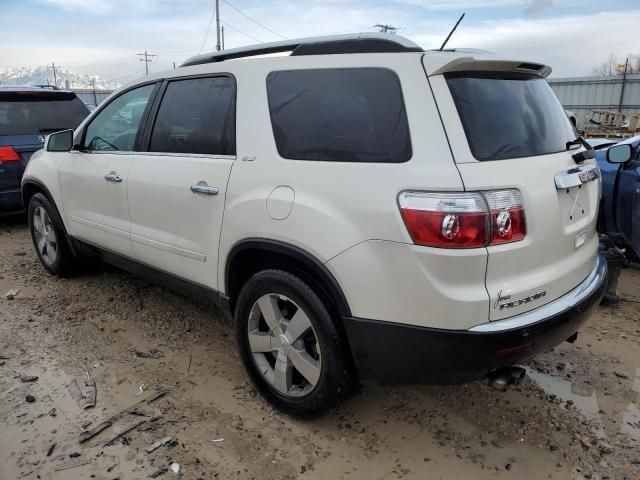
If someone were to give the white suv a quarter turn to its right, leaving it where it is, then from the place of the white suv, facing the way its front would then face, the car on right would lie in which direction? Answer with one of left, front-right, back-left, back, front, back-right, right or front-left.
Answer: front

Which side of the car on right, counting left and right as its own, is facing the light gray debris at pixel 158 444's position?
left

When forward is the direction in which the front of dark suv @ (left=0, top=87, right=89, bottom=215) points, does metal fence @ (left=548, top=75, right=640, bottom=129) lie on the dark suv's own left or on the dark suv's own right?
on the dark suv's own right

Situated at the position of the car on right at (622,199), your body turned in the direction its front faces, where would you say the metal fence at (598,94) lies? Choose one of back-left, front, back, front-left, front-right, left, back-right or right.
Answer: front-right

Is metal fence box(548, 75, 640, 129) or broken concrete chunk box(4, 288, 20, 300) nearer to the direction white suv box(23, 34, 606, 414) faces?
the broken concrete chunk

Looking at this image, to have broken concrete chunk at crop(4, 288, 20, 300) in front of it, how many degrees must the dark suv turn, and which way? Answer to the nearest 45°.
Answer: approximately 180°

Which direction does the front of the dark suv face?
away from the camera

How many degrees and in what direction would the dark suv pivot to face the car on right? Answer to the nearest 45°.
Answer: approximately 135° to its right

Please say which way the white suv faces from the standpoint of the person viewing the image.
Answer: facing away from the viewer and to the left of the viewer

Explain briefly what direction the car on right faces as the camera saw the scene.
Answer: facing away from the viewer and to the left of the viewer

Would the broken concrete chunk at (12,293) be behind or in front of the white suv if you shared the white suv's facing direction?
in front

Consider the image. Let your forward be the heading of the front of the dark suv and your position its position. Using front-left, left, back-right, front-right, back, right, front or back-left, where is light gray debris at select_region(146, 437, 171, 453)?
back
